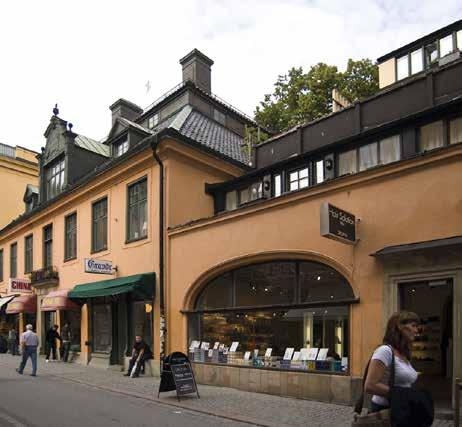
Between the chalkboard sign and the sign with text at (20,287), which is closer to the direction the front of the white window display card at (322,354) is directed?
the chalkboard sign

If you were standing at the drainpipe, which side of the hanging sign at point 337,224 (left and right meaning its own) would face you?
back

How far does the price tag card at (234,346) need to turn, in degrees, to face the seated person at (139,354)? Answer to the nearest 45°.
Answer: approximately 135° to its right

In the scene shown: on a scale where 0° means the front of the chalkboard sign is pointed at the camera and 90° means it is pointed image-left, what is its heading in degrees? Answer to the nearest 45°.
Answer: approximately 315°

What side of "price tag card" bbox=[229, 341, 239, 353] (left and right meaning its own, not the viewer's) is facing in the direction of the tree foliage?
back

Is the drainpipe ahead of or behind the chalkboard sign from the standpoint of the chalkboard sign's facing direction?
behind

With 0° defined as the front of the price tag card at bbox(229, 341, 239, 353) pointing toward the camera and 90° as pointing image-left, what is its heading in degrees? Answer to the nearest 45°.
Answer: approximately 0°

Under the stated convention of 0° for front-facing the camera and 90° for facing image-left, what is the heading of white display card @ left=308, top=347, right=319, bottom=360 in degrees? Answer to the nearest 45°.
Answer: approximately 45°
